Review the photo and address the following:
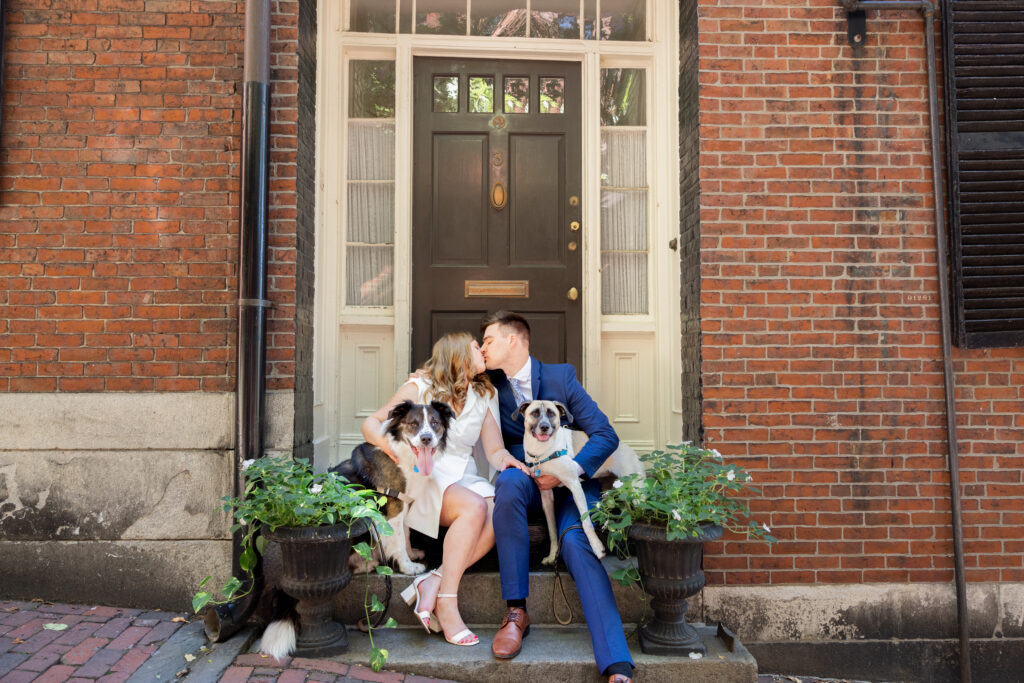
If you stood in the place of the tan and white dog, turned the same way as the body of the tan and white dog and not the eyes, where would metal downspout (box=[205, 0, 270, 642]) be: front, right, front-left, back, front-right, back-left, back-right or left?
front-right

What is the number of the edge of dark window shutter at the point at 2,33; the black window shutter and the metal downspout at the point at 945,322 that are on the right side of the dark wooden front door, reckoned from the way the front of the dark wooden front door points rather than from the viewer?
1

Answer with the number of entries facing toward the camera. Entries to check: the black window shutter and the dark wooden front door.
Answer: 2

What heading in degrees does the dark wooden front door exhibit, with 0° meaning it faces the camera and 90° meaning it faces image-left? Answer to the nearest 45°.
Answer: approximately 0°

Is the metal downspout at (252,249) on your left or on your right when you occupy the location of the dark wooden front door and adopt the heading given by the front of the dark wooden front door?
on your right

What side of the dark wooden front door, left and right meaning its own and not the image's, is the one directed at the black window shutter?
left

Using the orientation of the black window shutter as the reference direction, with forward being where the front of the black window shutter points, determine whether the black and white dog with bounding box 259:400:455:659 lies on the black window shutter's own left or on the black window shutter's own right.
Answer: on the black window shutter's own right

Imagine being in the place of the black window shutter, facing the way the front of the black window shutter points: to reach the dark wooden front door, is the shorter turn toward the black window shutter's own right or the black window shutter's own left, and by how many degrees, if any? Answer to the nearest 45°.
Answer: approximately 90° to the black window shutter's own right

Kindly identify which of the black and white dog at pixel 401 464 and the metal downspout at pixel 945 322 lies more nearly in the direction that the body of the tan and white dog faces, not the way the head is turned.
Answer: the black and white dog

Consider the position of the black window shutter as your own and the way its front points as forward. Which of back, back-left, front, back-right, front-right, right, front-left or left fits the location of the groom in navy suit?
front-right
